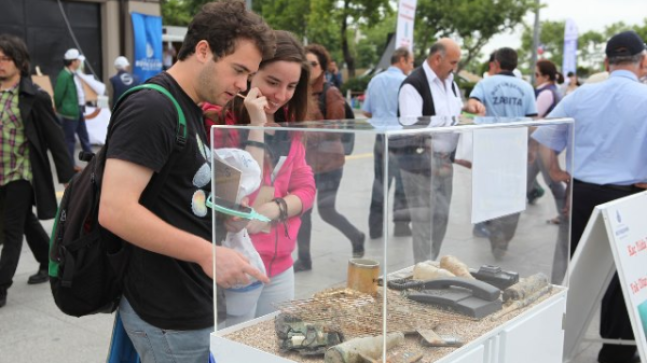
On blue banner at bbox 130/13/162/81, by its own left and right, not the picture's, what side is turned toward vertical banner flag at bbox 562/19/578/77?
left

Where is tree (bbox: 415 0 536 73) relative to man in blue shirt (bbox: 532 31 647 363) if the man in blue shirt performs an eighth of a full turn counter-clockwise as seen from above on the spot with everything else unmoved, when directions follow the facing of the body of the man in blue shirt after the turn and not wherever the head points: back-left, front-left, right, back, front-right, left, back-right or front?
front-right

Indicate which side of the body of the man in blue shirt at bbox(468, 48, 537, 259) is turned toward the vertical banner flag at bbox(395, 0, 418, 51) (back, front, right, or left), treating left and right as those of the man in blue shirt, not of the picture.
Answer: front

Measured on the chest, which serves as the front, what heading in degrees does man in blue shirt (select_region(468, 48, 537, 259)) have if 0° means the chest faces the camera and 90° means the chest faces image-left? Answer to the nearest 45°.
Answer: approximately 180°

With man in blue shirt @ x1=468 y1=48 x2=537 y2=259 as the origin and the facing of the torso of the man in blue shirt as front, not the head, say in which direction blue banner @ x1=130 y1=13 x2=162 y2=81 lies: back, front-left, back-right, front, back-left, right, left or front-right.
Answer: front-left

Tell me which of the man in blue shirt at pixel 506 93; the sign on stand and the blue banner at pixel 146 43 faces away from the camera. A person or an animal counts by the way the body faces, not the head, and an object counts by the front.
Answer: the man in blue shirt

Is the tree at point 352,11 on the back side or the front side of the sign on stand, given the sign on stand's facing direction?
on the back side

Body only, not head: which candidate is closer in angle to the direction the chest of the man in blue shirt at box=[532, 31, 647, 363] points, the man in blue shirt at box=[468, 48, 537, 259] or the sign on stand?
the man in blue shirt

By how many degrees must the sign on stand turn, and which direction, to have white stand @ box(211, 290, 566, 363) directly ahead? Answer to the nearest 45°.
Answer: approximately 45° to its right

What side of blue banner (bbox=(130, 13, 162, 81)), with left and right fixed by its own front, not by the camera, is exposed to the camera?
front

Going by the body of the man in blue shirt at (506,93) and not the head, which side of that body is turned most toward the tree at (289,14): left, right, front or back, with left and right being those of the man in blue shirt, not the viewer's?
front
